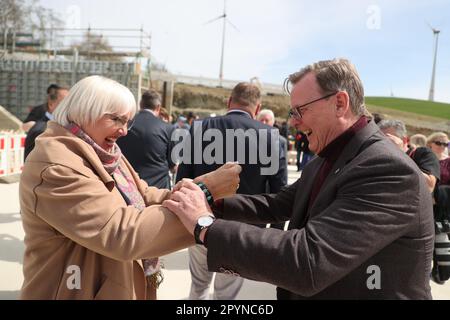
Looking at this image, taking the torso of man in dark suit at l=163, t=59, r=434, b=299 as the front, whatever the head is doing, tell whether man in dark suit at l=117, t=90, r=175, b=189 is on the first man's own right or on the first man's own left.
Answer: on the first man's own right

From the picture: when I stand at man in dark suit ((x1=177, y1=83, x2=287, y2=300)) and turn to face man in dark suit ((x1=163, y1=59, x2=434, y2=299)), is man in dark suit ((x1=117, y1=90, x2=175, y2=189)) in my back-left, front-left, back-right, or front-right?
back-right

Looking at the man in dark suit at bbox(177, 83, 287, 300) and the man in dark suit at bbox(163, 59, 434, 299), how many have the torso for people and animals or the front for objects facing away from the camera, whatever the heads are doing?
1

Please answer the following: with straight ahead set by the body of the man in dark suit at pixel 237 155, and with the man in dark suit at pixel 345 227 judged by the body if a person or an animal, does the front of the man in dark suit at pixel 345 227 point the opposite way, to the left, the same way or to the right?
to the left

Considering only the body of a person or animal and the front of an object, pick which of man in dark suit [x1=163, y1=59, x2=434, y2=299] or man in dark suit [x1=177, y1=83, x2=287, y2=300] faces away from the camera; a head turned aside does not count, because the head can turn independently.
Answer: man in dark suit [x1=177, y1=83, x2=287, y2=300]

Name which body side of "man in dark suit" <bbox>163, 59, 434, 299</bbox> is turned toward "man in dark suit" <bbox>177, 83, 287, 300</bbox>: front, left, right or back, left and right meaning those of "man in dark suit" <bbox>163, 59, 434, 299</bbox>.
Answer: right

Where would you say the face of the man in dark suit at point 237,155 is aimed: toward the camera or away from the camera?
away from the camera

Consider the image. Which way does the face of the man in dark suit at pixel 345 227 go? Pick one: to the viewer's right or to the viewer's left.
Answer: to the viewer's left

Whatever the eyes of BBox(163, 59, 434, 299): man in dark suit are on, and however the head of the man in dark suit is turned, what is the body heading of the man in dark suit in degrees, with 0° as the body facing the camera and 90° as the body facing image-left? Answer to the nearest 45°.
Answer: approximately 90°

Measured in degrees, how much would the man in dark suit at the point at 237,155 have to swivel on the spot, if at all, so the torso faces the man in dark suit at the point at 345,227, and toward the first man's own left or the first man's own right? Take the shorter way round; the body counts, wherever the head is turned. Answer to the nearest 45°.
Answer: approximately 180°

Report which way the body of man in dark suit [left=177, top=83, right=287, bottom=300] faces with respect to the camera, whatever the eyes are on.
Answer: away from the camera

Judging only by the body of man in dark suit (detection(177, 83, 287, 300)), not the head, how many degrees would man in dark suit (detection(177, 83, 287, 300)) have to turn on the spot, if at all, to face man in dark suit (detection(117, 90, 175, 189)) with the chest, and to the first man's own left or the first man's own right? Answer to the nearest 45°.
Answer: approximately 45° to the first man's own left
